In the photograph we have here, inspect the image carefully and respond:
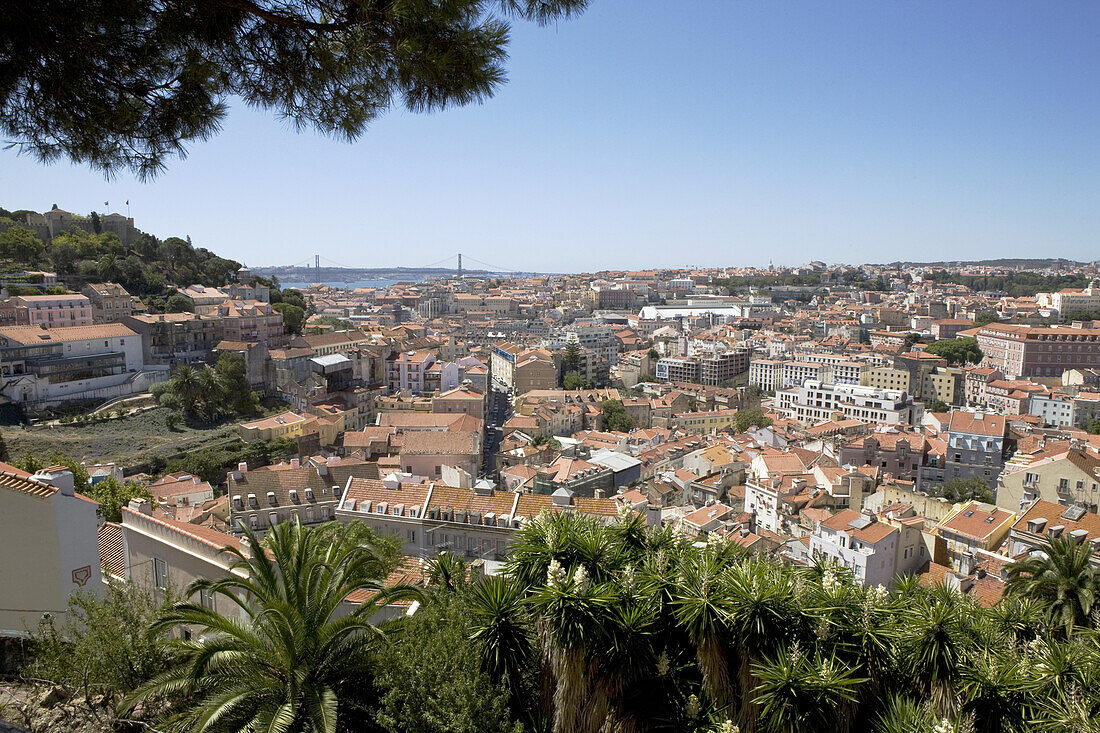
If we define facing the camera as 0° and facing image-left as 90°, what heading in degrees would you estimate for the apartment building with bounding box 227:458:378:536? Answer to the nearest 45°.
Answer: approximately 0°

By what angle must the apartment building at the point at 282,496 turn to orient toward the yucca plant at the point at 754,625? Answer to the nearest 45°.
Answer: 0° — it already faces it

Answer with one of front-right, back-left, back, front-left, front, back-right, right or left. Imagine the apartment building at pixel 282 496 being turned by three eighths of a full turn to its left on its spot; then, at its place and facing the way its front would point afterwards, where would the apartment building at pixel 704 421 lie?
front

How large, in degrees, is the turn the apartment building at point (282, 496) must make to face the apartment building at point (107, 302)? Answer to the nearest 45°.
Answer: approximately 180°

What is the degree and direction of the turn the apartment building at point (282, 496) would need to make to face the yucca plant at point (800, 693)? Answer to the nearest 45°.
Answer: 0° — it already faces it

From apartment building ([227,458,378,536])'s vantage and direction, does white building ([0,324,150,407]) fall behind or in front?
behind

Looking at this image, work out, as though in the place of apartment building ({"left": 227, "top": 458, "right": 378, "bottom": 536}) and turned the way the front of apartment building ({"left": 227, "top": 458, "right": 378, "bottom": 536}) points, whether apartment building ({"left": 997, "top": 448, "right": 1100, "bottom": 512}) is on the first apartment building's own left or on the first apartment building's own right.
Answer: on the first apartment building's own left

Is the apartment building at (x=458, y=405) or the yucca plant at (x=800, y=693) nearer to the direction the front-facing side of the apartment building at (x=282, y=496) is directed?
the yucca plant

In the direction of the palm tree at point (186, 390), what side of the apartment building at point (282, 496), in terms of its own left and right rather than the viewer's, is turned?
back

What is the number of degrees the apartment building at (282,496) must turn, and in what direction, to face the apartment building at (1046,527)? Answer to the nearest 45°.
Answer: approximately 90° to its left

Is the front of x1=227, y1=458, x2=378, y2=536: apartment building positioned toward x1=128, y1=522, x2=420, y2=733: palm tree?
yes

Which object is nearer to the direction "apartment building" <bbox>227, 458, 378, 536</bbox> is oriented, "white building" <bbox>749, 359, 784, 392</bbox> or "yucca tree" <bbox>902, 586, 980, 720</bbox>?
the yucca tree

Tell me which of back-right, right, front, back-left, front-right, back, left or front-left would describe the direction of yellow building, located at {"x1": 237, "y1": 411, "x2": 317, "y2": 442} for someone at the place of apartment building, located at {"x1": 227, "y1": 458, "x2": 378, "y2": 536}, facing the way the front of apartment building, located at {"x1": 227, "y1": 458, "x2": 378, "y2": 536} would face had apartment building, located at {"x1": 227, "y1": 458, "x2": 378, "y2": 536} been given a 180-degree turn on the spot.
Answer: front
